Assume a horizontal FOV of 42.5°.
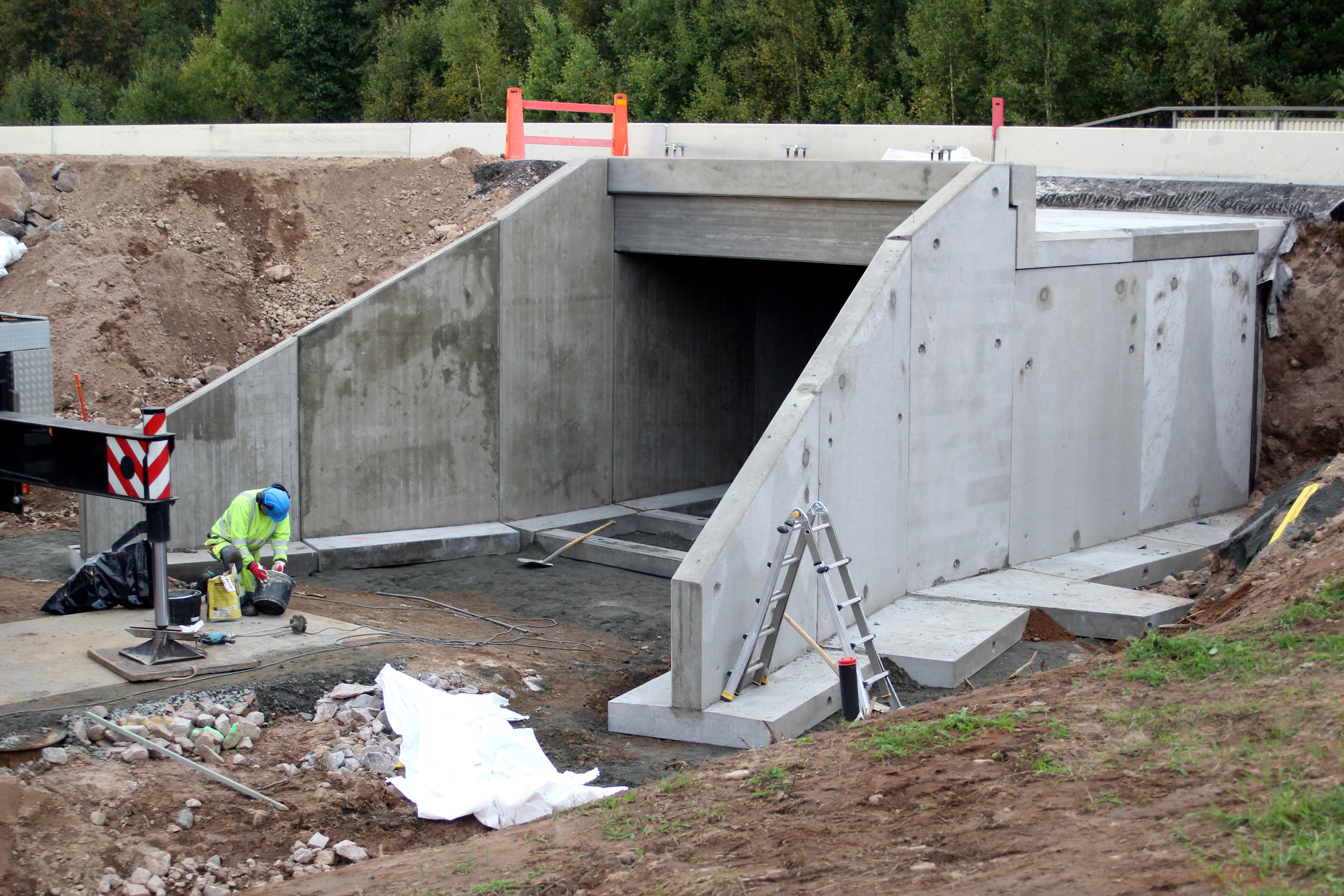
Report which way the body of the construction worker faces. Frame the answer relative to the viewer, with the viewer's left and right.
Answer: facing the viewer and to the right of the viewer

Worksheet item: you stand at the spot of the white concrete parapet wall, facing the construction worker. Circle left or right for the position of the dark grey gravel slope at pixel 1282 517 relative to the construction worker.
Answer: left

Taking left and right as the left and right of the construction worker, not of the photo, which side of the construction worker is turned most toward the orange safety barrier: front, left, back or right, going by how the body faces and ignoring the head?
left

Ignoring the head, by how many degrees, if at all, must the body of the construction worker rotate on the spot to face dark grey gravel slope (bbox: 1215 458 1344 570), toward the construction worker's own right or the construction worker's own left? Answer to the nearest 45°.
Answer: approximately 45° to the construction worker's own left

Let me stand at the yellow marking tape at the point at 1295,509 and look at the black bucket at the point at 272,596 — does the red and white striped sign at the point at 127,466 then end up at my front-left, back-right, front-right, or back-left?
front-left

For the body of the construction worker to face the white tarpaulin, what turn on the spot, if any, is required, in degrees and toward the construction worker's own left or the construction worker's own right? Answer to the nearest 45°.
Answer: approximately 45° to the construction worker's own right

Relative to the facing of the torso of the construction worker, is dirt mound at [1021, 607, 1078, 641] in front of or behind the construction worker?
in front

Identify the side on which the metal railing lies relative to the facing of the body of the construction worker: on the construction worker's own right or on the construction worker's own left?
on the construction worker's own left

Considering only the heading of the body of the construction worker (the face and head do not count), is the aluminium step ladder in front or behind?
in front

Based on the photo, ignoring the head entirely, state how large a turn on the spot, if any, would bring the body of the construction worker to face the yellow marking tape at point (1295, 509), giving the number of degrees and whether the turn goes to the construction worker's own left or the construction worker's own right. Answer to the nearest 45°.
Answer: approximately 45° to the construction worker's own left
